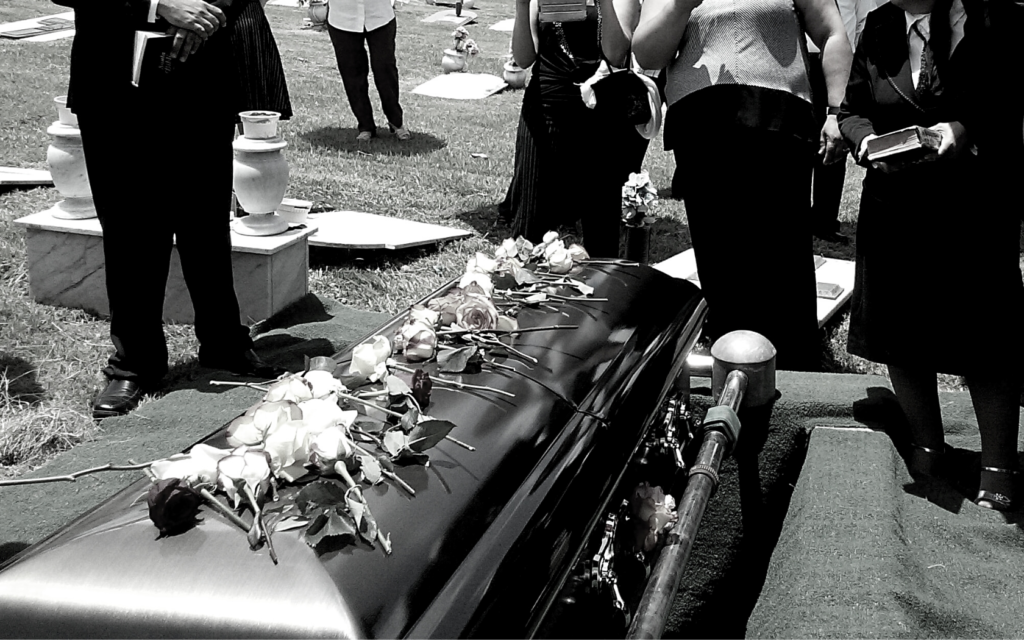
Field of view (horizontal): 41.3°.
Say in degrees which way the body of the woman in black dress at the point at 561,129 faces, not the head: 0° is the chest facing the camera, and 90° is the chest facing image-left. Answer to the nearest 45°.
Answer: approximately 0°

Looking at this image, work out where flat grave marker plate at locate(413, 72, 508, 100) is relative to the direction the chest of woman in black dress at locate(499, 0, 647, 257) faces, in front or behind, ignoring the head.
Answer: behind

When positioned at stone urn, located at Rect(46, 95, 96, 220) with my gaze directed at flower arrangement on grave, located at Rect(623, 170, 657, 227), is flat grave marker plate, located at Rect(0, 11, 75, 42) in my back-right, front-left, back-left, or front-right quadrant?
back-left

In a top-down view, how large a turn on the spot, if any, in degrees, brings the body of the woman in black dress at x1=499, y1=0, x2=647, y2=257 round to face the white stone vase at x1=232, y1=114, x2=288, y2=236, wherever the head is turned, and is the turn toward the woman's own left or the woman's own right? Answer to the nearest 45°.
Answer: approximately 90° to the woman's own right

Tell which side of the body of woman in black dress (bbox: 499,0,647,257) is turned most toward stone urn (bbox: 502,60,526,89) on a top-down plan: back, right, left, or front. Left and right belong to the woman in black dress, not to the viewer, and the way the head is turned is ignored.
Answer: back

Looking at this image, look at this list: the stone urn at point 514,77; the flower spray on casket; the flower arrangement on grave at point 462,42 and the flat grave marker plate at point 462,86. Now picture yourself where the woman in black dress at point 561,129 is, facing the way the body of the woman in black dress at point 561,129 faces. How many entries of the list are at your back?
3

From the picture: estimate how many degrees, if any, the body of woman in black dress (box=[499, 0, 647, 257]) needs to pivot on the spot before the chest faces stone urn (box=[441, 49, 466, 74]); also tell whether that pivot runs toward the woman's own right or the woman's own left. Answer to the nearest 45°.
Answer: approximately 180°

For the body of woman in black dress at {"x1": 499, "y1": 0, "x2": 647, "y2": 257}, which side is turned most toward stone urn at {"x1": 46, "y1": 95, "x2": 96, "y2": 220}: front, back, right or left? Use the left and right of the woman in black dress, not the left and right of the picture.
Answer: right

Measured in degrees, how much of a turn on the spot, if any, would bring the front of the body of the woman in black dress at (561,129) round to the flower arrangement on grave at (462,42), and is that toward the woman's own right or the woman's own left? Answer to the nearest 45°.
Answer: approximately 180°

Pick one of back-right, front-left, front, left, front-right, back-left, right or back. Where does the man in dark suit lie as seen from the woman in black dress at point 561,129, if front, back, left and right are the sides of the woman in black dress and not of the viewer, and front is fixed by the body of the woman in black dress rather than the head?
front-right
